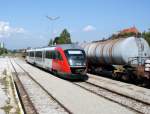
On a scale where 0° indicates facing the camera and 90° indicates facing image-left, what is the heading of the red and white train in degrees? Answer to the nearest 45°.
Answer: approximately 315°

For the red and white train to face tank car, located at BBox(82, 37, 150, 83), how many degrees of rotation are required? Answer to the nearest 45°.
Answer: approximately 45° to its left
